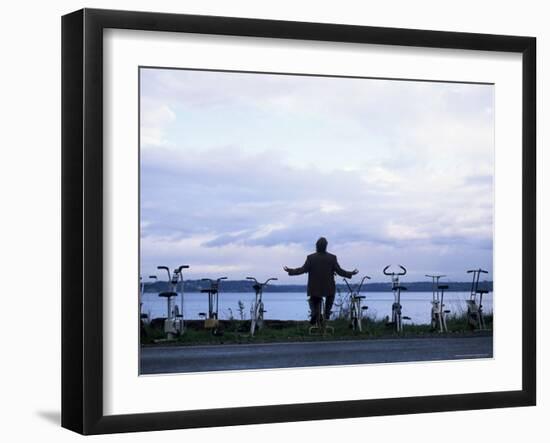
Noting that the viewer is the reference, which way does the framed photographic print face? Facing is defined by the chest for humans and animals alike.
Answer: facing the viewer and to the right of the viewer
